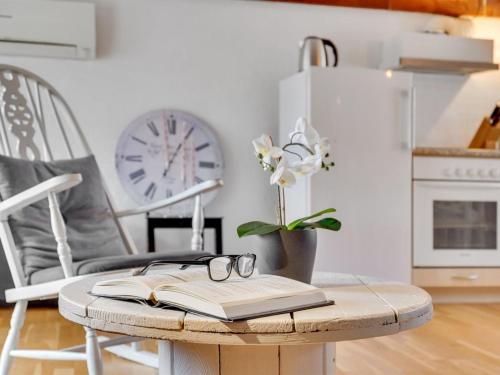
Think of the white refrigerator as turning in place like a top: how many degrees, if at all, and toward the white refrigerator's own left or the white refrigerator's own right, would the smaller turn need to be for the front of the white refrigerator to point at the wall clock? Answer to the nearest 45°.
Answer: approximately 90° to the white refrigerator's own right

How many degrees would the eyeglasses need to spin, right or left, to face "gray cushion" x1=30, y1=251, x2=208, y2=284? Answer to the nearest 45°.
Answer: approximately 180°

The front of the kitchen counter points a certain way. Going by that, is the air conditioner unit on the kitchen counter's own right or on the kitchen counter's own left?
on the kitchen counter's own right

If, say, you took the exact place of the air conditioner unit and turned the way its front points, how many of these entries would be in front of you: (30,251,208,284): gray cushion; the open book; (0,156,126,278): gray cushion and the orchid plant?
4

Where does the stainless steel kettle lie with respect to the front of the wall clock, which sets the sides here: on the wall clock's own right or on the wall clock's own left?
on the wall clock's own left

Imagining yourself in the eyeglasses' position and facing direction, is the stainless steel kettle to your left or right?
on your left

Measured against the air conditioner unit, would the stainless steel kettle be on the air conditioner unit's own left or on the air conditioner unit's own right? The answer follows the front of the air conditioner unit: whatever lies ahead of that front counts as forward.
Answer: on the air conditioner unit's own left

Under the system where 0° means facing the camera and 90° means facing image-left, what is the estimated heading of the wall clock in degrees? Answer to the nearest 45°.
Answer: approximately 0°

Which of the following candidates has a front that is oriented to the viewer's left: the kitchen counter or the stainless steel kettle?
the stainless steel kettle

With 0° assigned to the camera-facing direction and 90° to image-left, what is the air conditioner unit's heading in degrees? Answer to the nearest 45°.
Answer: approximately 0°

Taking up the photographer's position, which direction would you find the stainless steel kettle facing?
facing to the left of the viewer

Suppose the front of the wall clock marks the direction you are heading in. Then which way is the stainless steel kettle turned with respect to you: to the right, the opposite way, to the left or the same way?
to the right

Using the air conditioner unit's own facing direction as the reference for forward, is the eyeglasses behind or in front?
in front
